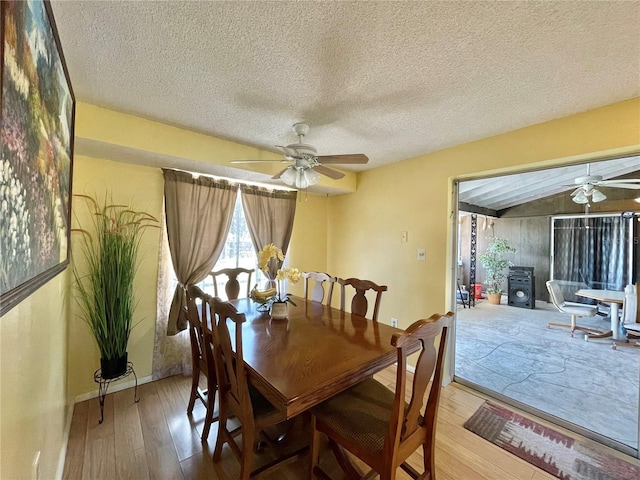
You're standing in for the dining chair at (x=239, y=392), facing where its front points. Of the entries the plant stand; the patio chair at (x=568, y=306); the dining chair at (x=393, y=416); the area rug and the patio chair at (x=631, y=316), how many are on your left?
1

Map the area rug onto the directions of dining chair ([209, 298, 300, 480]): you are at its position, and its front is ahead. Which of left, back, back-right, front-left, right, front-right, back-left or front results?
front-right

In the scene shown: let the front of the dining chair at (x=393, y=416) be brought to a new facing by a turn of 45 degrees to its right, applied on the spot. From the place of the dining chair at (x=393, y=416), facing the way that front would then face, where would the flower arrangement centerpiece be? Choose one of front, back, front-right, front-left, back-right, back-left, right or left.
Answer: front-left

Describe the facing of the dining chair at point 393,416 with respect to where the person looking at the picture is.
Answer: facing away from the viewer and to the left of the viewer

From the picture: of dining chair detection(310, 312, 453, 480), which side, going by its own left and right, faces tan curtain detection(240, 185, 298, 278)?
front

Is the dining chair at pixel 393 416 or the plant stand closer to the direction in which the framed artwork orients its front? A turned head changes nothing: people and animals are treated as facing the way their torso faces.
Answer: the dining chair

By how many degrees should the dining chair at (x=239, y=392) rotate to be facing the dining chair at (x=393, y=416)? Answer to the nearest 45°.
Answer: approximately 90° to its right

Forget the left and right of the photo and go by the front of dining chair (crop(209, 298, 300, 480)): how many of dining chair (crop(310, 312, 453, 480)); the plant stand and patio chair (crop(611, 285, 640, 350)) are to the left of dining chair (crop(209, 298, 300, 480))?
1

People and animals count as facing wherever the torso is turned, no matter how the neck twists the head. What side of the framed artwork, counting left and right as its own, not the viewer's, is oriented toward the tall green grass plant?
left

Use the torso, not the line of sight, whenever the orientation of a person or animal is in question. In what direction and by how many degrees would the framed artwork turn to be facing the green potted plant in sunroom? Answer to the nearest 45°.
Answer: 0° — it already faces it

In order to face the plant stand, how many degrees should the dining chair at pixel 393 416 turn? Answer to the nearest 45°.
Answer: approximately 45° to its left

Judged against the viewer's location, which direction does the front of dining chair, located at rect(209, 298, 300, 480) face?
facing away from the viewer and to the right of the viewer

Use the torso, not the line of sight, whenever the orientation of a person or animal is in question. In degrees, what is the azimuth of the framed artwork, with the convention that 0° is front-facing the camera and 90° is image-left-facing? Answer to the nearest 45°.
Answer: approximately 270°

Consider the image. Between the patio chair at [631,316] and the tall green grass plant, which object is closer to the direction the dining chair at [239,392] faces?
the patio chair
